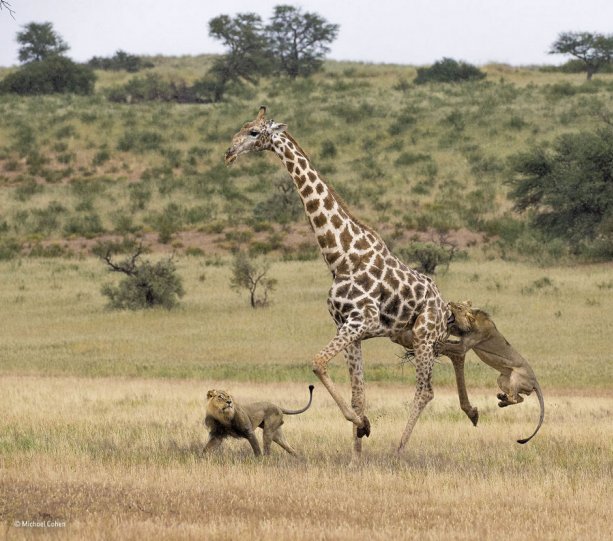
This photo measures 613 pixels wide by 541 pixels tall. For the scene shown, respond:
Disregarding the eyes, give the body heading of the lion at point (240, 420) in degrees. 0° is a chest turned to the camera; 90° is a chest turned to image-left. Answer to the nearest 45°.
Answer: approximately 90°

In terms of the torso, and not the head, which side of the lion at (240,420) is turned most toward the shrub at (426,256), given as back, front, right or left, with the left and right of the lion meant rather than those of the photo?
right

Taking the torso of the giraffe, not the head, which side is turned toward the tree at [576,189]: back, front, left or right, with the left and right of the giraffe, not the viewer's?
right

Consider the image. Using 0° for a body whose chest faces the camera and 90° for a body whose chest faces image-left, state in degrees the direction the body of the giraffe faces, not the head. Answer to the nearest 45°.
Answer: approximately 90°

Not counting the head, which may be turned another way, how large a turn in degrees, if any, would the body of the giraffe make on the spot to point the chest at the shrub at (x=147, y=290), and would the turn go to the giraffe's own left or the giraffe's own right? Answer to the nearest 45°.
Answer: approximately 90° to the giraffe's own right

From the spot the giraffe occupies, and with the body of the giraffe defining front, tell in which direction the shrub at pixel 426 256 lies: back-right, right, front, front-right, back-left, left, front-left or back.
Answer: right
